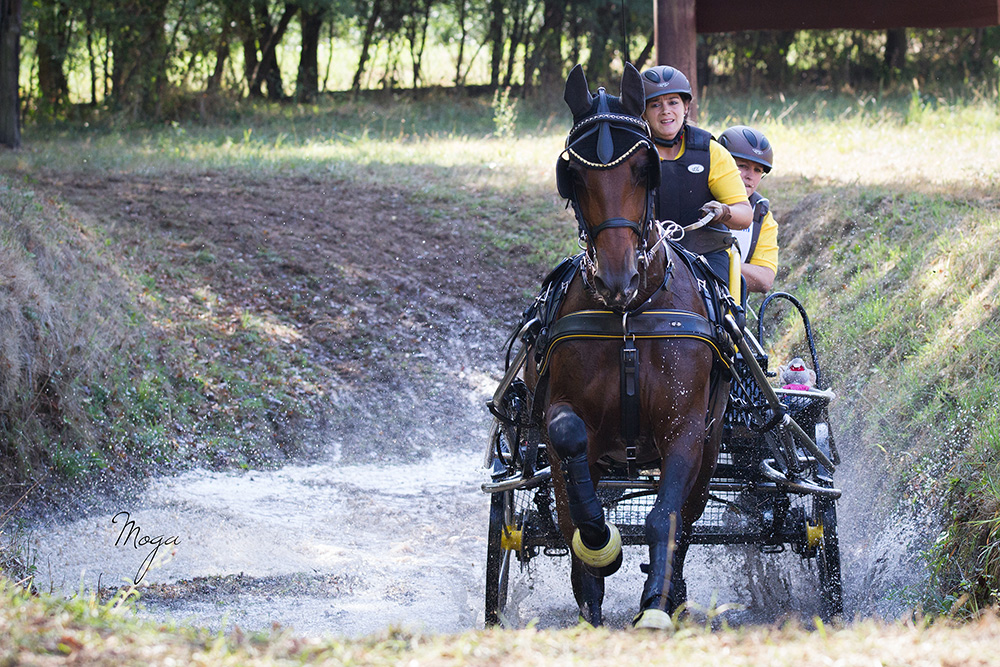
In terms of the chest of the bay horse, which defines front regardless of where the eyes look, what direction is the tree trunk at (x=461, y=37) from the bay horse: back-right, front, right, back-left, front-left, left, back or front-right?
back

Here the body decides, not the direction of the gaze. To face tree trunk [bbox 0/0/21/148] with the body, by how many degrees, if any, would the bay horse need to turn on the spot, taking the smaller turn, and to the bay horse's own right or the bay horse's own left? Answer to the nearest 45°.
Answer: approximately 135° to the bay horse's own right

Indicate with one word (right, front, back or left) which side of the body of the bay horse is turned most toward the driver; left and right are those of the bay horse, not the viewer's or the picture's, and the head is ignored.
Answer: back

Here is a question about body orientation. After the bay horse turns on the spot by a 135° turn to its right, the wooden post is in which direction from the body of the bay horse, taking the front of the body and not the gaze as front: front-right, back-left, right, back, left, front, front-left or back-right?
front-right

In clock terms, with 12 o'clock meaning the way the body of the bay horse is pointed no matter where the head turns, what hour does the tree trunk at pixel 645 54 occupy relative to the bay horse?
The tree trunk is roughly at 6 o'clock from the bay horse.

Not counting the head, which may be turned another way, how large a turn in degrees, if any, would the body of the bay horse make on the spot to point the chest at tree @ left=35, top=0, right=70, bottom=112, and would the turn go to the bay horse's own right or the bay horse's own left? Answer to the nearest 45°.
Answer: approximately 135° to the bay horse's own right

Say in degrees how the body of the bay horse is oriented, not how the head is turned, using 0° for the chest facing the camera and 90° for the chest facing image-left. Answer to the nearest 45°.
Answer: approximately 0°

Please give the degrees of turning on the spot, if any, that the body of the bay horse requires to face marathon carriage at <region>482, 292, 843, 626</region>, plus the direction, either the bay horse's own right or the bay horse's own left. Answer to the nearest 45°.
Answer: approximately 135° to the bay horse's own left

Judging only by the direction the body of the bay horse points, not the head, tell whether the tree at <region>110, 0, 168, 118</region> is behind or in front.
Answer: behind

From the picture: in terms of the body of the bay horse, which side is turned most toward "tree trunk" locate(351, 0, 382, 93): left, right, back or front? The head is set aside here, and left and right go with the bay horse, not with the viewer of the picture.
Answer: back
